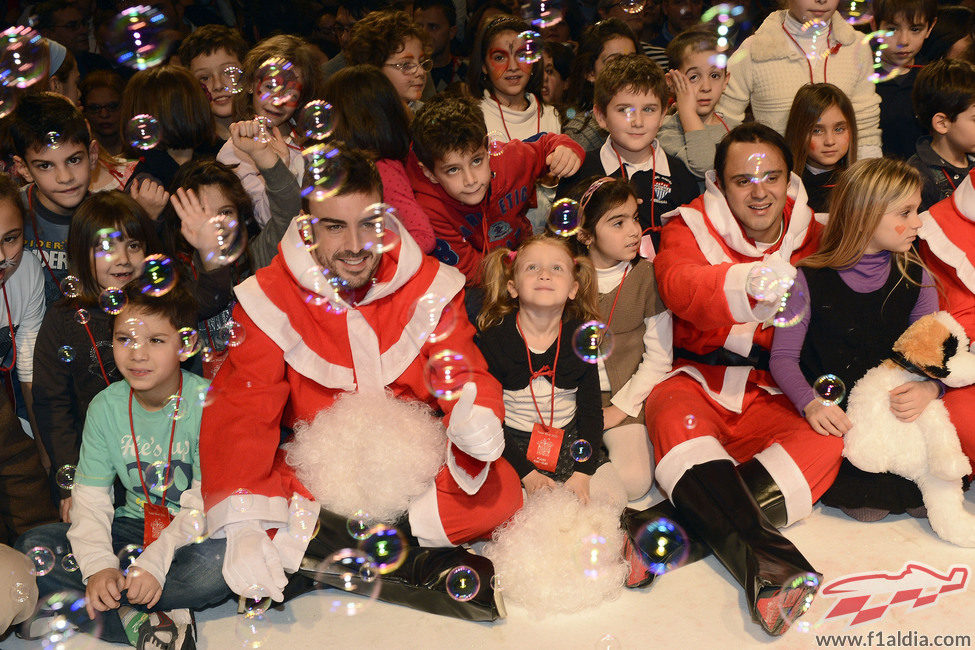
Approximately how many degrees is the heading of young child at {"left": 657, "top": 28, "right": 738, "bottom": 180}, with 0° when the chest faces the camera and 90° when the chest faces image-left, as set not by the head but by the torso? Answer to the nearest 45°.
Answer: approximately 0°

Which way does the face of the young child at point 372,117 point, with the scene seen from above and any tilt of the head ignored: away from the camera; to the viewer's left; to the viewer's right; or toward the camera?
away from the camera

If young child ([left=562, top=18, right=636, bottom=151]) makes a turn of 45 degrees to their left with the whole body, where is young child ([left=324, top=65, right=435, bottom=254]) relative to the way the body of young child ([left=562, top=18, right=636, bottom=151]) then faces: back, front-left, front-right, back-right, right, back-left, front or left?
back-right

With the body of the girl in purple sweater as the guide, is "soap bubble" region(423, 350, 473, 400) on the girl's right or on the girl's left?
on the girl's right

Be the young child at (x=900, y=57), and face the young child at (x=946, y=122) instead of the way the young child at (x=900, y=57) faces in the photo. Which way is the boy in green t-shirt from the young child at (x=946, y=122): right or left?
right

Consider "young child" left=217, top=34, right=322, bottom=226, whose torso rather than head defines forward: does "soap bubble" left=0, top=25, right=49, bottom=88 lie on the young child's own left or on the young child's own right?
on the young child's own right

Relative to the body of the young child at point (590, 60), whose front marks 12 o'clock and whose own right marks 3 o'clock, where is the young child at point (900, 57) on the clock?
the young child at point (900, 57) is roughly at 10 o'clock from the young child at point (590, 60).

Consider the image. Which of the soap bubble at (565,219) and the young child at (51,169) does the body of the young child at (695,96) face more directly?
the soap bubble
